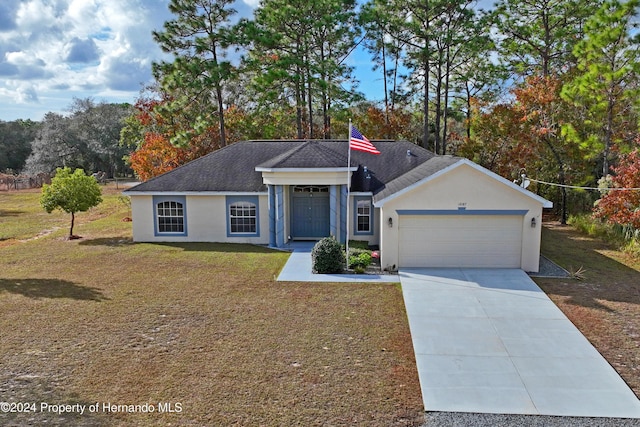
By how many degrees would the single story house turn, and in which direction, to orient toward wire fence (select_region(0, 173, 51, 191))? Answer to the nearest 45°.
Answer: approximately 135° to its right

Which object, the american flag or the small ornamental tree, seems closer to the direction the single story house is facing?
the american flag

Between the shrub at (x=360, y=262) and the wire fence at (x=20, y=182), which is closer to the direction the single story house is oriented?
the shrub

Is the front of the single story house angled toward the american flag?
yes

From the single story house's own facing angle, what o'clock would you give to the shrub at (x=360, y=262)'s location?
The shrub is roughly at 12 o'clock from the single story house.

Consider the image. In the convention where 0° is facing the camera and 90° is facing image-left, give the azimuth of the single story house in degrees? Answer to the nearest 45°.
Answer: approximately 0°

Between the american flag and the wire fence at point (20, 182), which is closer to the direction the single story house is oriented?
the american flag

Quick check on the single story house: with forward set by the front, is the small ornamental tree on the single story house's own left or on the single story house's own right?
on the single story house's own right

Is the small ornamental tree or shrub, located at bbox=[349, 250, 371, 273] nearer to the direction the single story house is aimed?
the shrub
